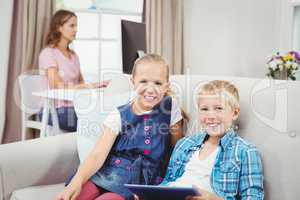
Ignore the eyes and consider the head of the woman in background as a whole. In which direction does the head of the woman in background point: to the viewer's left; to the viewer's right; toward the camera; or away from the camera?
to the viewer's right

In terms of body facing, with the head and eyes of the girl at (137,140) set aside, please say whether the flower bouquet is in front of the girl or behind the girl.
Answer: behind

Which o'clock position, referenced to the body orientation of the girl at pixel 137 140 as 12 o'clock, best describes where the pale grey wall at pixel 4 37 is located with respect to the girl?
The pale grey wall is roughly at 5 o'clock from the girl.

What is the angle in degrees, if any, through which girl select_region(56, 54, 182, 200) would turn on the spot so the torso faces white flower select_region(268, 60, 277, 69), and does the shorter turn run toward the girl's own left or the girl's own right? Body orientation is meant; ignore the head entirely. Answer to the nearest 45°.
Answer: approximately 135° to the girl's own left

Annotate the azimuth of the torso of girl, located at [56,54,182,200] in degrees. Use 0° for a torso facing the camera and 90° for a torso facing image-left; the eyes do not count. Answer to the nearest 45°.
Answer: approximately 0°

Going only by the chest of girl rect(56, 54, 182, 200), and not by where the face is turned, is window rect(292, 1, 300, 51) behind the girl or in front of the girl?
behind

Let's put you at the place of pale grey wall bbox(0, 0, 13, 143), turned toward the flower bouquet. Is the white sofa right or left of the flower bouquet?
right
